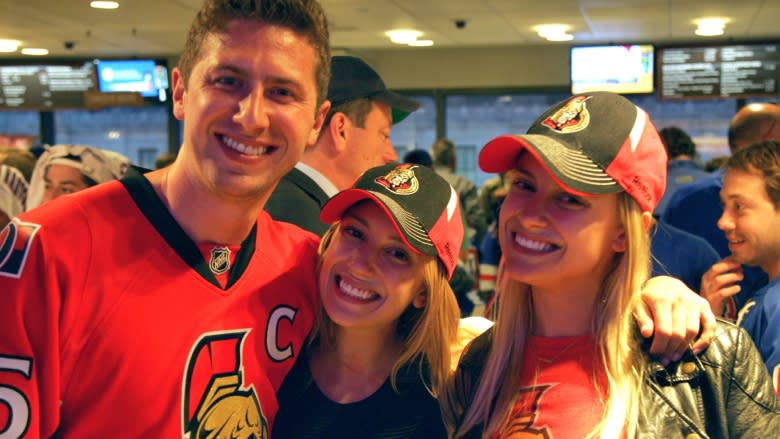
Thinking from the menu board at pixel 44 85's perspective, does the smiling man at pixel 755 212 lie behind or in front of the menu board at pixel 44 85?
in front

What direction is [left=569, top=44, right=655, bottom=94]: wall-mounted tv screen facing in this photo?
toward the camera

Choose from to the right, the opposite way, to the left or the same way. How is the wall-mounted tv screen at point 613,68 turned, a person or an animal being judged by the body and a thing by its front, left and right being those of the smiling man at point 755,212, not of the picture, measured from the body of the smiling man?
to the left

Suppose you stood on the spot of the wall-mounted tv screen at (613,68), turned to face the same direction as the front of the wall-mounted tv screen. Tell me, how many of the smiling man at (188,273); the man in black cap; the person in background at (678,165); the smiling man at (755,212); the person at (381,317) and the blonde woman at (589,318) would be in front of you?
6

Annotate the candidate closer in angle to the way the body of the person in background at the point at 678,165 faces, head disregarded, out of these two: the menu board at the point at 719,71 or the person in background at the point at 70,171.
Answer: the menu board

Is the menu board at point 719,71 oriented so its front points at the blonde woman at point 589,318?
yes

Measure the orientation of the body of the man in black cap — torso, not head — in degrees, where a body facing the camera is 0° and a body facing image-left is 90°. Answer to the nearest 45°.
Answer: approximately 270°

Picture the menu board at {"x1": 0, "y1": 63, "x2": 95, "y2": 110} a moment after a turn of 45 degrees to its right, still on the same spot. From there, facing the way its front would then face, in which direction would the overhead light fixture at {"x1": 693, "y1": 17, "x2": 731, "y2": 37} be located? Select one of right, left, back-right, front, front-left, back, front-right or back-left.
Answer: left

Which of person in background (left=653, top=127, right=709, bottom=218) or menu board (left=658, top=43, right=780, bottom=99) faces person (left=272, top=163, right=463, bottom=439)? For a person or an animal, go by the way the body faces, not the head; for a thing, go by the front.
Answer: the menu board

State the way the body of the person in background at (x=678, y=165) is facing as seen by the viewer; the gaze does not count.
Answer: away from the camera

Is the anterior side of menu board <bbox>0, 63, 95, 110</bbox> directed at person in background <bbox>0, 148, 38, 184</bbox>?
yes

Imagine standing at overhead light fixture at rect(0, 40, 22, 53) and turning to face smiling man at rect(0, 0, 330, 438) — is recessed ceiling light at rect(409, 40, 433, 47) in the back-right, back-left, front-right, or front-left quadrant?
front-left

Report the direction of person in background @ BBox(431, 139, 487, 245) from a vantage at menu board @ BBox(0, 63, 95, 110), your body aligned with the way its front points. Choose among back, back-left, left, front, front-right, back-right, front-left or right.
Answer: front-left
